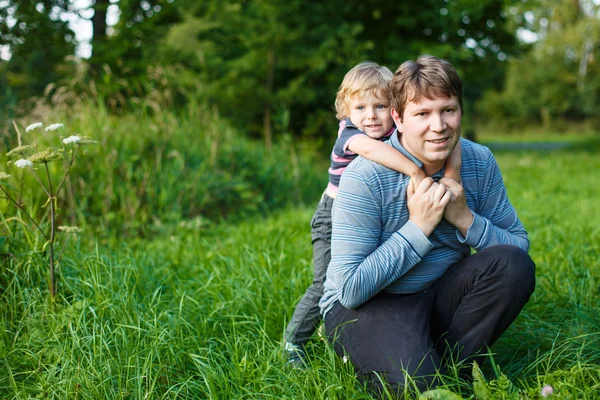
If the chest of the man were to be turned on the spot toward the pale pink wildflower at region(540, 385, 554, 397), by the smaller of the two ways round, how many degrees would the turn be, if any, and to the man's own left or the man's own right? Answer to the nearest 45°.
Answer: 0° — they already face it

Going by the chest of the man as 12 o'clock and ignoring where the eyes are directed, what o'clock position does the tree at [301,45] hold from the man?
The tree is roughly at 7 o'clock from the man.

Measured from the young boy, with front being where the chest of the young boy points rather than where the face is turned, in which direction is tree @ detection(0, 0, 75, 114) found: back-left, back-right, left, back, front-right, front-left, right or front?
back

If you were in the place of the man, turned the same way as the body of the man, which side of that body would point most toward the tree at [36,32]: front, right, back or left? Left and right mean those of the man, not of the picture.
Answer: back

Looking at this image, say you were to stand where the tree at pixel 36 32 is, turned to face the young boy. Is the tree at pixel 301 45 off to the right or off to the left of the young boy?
left

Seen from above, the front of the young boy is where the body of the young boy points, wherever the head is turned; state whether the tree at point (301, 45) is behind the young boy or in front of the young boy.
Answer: behind

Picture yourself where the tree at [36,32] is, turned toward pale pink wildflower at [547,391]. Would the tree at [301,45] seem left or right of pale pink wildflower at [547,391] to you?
left
